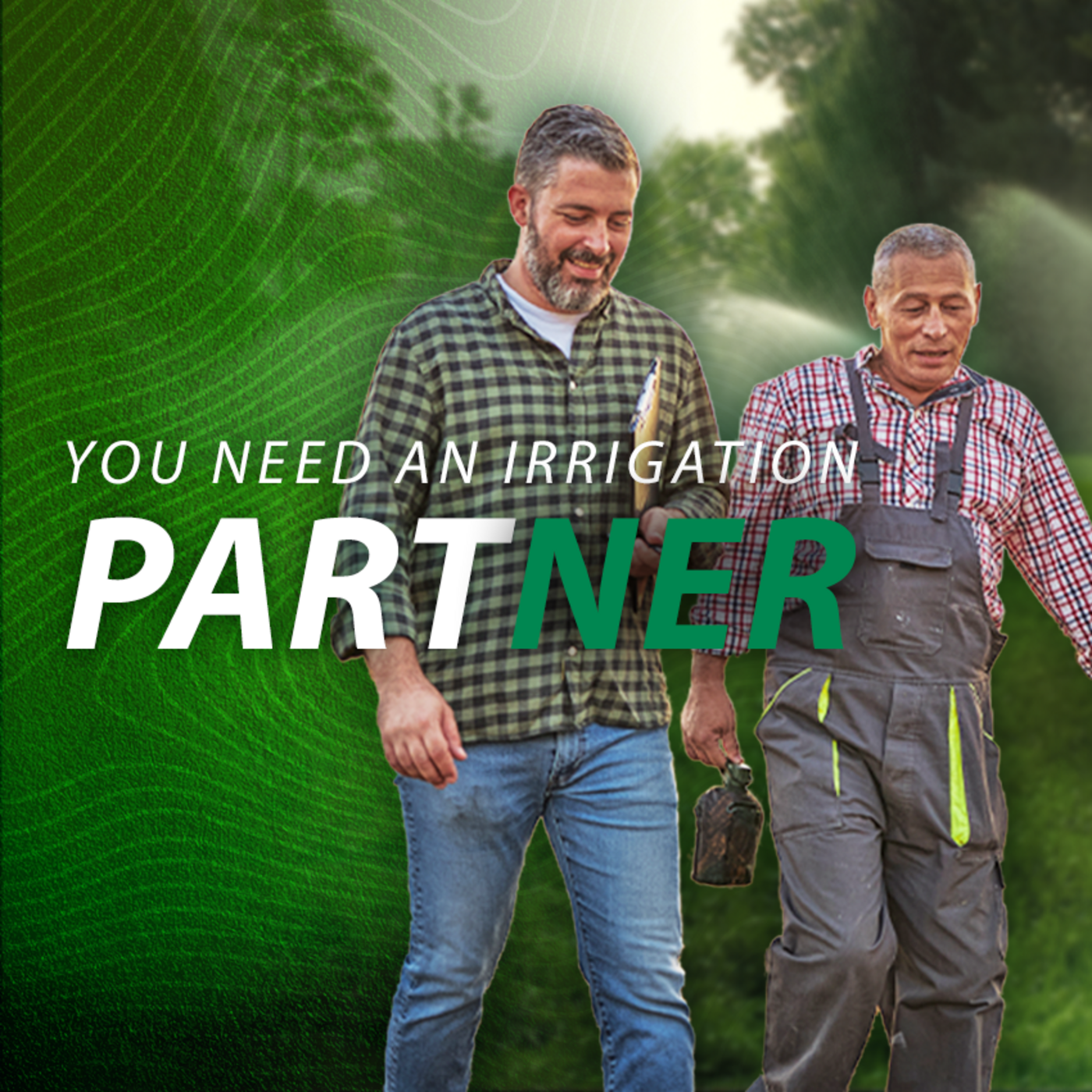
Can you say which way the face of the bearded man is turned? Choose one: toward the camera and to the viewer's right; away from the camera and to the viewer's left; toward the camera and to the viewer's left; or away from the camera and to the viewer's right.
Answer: toward the camera and to the viewer's right

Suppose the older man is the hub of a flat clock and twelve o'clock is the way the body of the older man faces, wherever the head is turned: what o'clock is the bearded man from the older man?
The bearded man is roughly at 2 o'clock from the older man.

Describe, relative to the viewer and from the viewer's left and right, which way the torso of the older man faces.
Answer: facing the viewer
